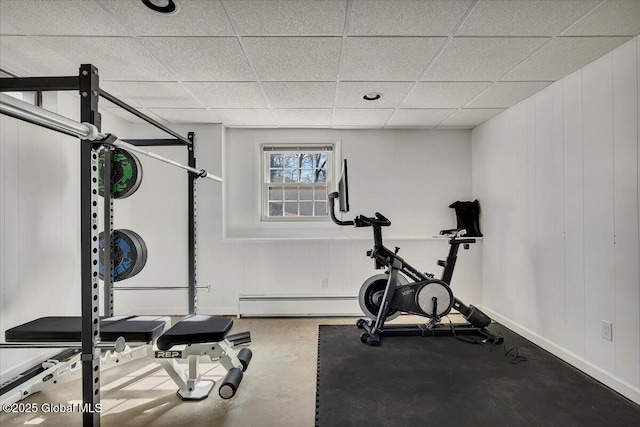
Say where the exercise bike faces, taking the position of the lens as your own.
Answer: facing to the left of the viewer

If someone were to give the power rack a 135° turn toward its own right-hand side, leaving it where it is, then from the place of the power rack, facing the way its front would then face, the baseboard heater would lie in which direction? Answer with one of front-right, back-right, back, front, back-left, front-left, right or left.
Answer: back-right

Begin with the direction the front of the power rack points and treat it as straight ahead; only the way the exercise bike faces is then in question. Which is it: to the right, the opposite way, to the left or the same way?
the opposite way

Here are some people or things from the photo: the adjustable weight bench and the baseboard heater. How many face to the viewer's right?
1

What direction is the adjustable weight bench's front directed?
to the viewer's right

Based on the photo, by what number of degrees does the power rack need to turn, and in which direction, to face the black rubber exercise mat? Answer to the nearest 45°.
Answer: approximately 45° to its left

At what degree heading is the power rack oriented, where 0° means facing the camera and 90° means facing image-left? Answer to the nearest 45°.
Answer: approximately 315°

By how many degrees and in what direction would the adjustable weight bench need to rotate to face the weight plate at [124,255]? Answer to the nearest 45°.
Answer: approximately 90° to its left

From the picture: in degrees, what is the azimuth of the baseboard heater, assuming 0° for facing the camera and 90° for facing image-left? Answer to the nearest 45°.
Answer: approximately 0°
